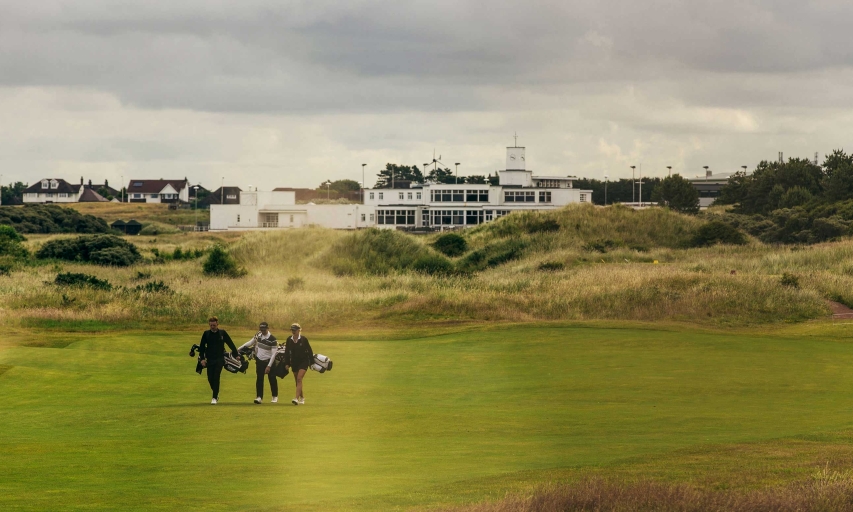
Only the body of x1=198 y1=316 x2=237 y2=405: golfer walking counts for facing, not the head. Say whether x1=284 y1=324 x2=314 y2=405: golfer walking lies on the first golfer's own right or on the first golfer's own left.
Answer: on the first golfer's own left

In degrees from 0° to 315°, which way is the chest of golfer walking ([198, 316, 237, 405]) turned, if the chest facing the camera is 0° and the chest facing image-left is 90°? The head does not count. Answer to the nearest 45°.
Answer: approximately 0°

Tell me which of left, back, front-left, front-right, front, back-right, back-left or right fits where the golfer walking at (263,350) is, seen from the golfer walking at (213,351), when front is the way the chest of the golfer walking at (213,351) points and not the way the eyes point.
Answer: left
